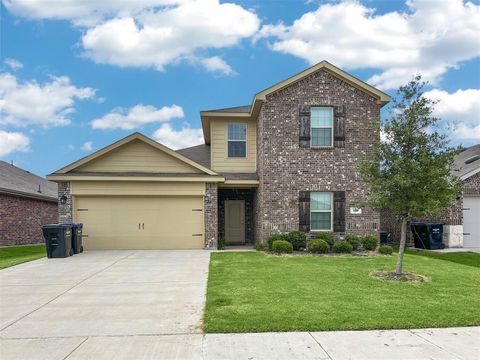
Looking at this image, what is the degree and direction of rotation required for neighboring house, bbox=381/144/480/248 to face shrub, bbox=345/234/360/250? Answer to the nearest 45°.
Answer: approximately 45° to its right

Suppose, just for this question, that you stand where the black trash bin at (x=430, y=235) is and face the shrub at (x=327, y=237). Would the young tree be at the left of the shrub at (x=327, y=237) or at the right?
left

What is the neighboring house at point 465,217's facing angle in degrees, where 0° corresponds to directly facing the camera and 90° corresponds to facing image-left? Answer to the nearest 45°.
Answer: approximately 0°

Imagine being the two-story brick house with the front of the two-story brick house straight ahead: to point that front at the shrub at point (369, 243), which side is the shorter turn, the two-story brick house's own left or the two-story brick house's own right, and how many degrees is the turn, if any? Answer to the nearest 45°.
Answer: approximately 90° to the two-story brick house's own left

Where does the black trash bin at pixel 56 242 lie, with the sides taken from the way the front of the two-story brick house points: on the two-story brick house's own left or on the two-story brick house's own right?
on the two-story brick house's own right

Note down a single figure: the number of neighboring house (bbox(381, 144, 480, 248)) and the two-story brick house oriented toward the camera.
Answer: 2

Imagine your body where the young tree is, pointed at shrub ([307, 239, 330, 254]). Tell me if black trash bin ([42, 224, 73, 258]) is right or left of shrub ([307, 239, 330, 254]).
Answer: left

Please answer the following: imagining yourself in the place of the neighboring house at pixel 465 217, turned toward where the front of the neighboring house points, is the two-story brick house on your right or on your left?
on your right
